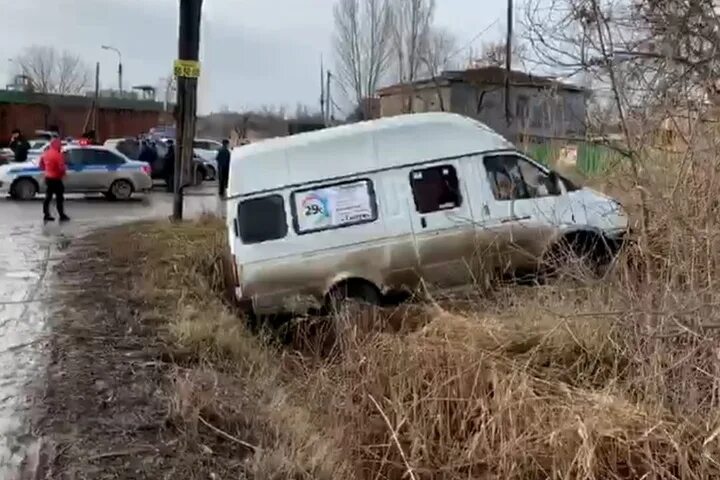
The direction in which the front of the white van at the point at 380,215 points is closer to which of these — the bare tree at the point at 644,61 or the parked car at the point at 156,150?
the bare tree

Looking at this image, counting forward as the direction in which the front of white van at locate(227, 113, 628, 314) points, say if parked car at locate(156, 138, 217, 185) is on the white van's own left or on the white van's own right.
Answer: on the white van's own left

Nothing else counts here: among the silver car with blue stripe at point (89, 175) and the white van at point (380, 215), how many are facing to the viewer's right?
1

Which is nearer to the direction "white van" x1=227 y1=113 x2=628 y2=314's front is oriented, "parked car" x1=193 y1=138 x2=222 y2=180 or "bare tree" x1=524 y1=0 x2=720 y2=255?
the bare tree

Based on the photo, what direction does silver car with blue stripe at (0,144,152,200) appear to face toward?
to the viewer's left

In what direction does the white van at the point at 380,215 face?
to the viewer's right
